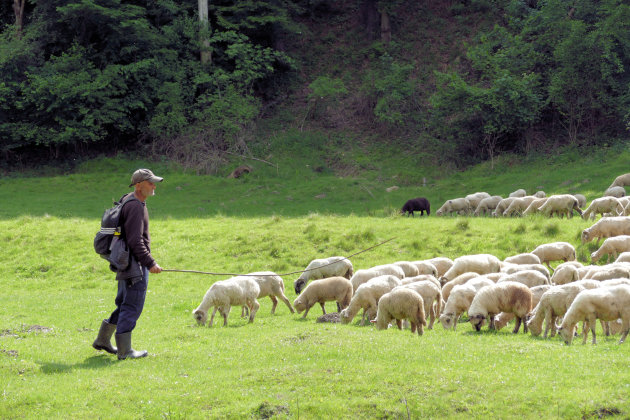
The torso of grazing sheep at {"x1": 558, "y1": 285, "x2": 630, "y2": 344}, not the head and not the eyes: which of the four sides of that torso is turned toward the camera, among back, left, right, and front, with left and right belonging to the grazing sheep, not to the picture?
left

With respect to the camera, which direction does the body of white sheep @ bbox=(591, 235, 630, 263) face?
to the viewer's left

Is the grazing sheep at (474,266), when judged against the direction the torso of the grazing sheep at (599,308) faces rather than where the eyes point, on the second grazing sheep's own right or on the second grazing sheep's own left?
on the second grazing sheep's own right

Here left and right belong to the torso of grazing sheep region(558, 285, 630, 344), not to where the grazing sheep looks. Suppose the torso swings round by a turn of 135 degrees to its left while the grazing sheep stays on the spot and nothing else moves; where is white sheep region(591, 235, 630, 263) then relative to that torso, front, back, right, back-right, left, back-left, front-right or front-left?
back-left

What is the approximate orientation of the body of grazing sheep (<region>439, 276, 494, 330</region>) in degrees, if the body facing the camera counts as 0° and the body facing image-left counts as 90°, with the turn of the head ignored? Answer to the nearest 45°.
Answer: approximately 45°

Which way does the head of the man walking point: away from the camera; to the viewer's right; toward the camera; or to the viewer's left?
to the viewer's right

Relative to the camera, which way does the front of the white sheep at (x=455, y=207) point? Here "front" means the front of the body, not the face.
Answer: to the viewer's left

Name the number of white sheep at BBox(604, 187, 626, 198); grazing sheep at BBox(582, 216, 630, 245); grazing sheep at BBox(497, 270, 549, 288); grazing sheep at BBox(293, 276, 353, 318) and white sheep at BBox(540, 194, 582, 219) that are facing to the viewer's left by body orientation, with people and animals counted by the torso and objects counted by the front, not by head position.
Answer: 5

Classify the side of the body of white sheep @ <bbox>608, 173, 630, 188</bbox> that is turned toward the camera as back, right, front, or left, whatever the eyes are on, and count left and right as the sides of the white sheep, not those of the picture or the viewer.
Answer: left

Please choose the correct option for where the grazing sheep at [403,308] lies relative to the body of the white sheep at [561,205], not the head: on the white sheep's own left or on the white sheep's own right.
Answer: on the white sheep's own left

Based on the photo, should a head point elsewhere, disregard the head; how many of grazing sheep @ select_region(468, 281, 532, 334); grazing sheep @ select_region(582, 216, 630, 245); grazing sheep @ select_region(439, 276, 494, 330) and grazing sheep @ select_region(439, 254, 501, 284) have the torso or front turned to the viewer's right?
0

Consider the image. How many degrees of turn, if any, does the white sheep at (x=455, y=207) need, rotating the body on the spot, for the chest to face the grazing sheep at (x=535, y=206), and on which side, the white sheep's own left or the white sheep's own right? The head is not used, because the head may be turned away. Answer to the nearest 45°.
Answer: approximately 135° to the white sheep's own left

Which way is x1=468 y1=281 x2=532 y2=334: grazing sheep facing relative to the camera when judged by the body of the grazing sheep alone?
to the viewer's left
